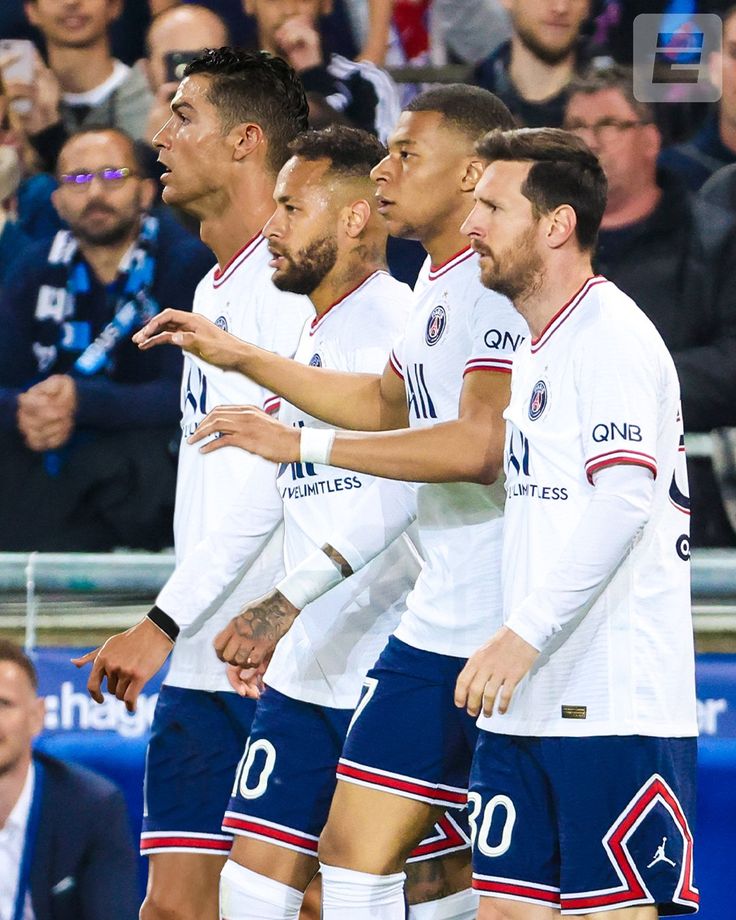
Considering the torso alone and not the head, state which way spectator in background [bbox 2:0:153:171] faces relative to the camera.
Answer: toward the camera

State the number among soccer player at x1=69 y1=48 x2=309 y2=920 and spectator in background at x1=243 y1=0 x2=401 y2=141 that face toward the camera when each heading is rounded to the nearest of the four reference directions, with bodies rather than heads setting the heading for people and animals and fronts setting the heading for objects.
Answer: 1

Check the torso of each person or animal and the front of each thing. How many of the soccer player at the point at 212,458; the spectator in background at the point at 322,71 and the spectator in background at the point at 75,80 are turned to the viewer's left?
1

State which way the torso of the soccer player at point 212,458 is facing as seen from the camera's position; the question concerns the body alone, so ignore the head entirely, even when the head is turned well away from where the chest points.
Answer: to the viewer's left

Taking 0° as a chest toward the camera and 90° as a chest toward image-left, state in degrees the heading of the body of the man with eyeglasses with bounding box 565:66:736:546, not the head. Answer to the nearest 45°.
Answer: approximately 45°

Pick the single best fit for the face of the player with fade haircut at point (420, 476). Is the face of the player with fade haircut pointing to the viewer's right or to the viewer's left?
to the viewer's left

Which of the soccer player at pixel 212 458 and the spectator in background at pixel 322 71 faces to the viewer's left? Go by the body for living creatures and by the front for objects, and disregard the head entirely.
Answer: the soccer player

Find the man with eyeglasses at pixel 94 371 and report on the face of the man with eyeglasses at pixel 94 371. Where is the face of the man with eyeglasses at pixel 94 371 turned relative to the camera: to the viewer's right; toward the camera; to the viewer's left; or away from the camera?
toward the camera

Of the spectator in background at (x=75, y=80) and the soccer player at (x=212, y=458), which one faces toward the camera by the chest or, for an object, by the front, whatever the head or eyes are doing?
the spectator in background

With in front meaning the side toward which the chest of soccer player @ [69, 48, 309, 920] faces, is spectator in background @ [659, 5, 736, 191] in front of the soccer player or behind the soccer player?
behind

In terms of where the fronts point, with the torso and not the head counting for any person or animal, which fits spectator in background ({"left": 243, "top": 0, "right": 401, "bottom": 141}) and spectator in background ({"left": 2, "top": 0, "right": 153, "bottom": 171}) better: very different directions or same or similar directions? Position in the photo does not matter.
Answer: same or similar directions

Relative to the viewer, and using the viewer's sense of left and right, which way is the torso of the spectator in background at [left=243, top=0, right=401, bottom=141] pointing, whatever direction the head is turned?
facing the viewer

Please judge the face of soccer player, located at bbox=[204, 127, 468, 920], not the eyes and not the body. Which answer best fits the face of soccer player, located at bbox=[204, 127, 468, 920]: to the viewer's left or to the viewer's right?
to the viewer's left

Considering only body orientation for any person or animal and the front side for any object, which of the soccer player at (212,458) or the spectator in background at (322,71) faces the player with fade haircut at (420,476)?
the spectator in background

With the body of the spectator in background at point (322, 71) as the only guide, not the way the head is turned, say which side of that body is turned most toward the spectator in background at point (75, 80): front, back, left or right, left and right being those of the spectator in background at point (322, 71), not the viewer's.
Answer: right

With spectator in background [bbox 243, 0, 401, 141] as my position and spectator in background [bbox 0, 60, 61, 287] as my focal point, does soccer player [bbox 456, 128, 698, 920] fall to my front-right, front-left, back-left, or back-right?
back-left

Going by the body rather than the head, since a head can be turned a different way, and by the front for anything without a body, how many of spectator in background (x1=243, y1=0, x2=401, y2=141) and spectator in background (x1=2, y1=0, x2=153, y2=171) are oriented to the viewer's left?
0

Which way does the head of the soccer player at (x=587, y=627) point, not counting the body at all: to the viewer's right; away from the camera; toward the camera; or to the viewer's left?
to the viewer's left
